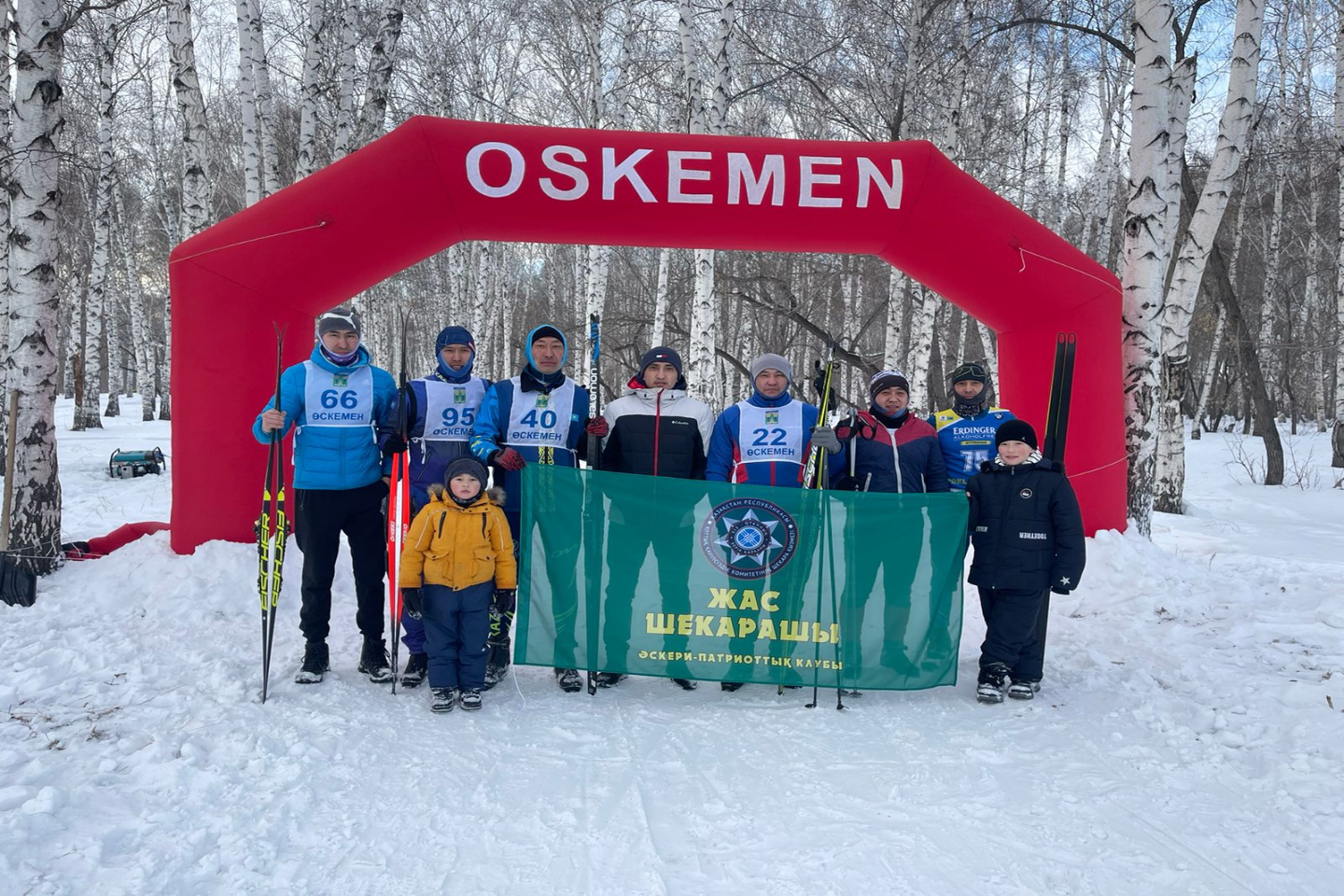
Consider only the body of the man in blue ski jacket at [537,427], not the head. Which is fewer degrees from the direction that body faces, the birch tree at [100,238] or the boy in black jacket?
the boy in black jacket

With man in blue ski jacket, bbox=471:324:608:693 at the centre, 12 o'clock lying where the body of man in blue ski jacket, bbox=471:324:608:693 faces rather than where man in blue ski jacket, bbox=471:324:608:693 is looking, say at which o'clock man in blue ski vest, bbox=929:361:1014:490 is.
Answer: man in blue ski vest, bbox=929:361:1014:490 is roughly at 9 o'clock from man in blue ski jacket, bbox=471:324:608:693.

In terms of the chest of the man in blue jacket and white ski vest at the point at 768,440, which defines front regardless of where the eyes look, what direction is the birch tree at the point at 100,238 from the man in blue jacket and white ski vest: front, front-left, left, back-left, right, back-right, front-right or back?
back-right

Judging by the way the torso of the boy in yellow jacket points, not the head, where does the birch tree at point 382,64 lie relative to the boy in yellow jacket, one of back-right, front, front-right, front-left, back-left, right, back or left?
back

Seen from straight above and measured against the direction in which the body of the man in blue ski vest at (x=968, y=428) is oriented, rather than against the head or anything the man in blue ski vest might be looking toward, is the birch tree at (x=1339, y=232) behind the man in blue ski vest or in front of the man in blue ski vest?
behind

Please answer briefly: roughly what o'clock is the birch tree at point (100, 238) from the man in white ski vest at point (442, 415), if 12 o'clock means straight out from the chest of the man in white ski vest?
The birch tree is roughly at 5 o'clock from the man in white ski vest.

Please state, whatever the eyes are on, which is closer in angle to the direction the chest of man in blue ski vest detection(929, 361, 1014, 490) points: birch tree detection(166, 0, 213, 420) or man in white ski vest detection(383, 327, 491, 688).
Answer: the man in white ski vest

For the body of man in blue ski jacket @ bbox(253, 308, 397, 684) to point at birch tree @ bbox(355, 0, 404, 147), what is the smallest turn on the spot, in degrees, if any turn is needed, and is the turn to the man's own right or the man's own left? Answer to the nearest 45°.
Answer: approximately 180°
